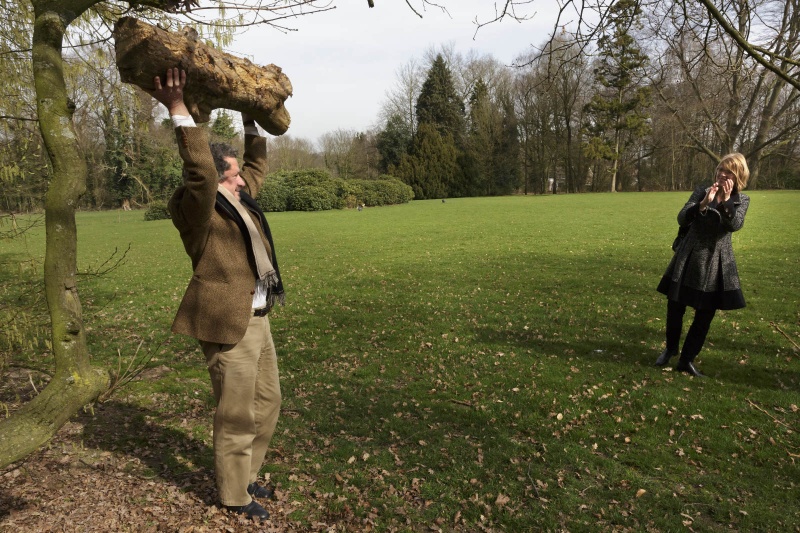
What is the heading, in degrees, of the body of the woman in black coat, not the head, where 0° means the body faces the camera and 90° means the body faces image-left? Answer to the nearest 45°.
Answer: approximately 0°

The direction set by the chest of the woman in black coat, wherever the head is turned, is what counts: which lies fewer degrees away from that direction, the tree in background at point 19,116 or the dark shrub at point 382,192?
the tree in background

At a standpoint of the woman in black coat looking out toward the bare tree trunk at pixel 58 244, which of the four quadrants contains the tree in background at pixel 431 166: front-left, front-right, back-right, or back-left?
back-right

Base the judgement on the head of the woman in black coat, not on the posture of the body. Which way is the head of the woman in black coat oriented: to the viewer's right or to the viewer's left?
to the viewer's left

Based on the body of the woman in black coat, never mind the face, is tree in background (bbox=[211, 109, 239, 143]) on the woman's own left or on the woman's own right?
on the woman's own right

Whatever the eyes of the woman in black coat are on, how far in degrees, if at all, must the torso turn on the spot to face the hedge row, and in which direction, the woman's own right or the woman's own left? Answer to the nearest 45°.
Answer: approximately 135° to the woman's own right

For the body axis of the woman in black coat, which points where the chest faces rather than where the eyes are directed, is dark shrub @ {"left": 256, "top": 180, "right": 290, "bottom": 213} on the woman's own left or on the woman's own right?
on the woman's own right

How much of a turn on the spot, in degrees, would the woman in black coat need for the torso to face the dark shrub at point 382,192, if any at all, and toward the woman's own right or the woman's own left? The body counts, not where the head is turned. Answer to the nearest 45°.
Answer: approximately 135° to the woman's own right

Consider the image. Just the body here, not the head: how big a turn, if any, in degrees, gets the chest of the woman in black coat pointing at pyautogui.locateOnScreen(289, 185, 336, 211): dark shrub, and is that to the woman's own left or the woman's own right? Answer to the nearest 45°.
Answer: approximately 135° to the woman's own right

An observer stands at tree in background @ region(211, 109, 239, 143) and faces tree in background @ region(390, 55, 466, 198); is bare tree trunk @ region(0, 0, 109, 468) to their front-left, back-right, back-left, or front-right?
back-right

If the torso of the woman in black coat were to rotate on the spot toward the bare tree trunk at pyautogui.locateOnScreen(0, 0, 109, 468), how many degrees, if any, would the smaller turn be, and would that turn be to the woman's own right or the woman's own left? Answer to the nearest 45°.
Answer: approximately 45° to the woman's own right
